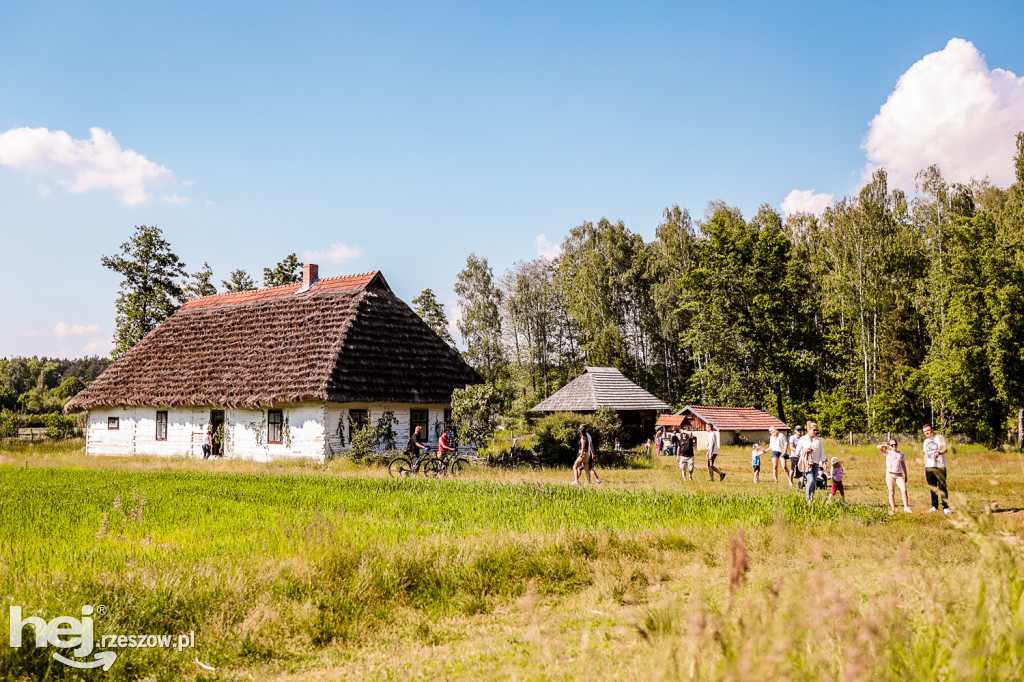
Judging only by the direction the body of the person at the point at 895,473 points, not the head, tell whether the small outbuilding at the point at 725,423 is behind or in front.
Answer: behind

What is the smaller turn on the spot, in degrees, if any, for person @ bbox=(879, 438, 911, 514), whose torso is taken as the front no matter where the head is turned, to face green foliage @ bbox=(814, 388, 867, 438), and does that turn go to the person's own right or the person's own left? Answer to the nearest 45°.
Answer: approximately 180°

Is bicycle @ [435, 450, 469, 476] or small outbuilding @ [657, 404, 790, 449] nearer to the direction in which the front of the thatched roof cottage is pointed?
the bicycle

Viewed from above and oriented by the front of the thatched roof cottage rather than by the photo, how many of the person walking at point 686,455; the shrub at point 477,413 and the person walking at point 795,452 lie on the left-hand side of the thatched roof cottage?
3

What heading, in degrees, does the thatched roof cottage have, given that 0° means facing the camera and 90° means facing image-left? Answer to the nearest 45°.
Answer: approximately 45°

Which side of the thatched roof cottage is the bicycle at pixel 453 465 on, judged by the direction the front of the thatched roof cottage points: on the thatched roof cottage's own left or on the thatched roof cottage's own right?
on the thatched roof cottage's own left

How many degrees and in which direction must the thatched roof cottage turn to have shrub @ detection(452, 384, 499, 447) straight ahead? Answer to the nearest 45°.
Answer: approximately 90° to its left
